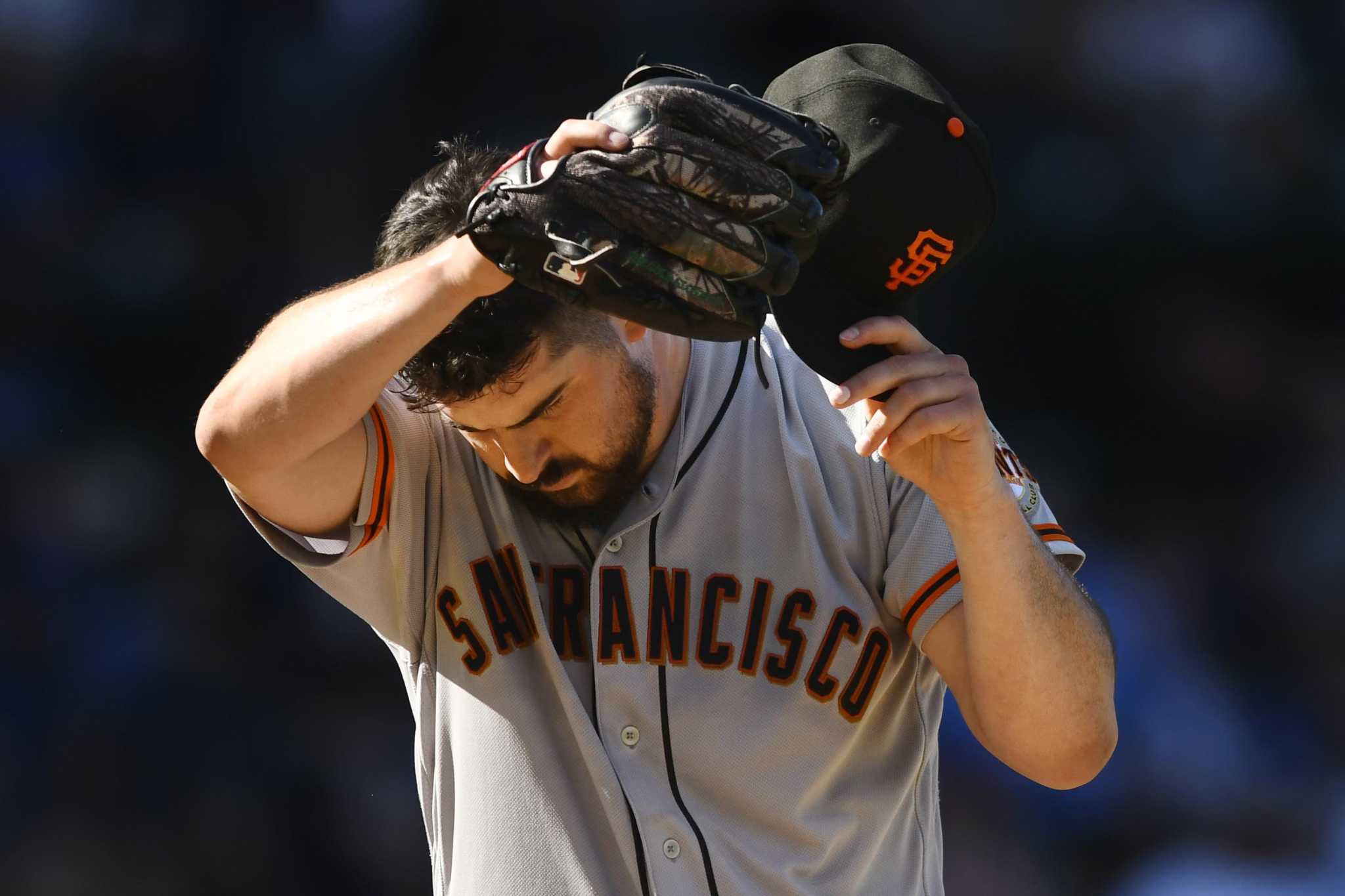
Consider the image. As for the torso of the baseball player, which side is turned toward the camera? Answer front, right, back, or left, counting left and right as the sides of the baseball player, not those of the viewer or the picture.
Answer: front

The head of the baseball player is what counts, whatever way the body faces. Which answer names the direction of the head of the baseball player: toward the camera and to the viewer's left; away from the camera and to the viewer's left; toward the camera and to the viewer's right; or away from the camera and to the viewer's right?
toward the camera and to the viewer's left
